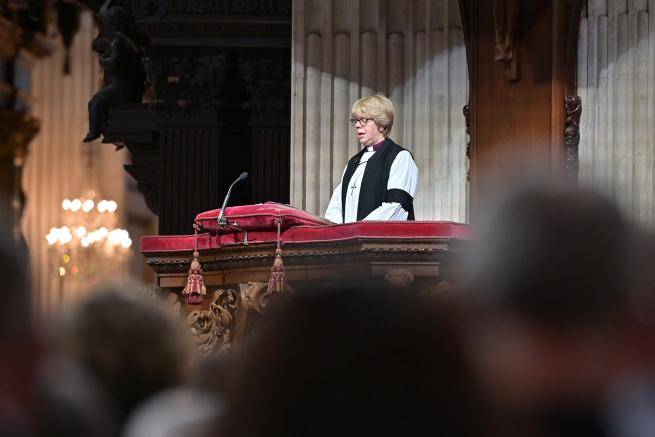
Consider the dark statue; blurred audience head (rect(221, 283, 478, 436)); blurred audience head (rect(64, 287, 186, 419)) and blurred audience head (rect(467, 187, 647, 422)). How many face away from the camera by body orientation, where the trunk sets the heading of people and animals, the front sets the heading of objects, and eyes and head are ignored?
3

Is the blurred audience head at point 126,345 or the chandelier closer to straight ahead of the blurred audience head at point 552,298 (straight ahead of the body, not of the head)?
the chandelier

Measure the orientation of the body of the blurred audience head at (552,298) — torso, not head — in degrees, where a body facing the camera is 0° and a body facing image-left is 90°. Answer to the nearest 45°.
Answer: approximately 180°

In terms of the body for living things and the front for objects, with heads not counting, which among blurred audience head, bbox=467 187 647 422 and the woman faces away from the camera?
the blurred audience head

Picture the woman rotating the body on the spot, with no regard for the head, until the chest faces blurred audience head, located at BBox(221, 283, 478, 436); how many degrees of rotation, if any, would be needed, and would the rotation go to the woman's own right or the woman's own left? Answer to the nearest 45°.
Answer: approximately 45° to the woman's own left

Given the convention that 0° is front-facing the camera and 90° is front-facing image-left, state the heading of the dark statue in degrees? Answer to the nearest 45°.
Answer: approximately 90°

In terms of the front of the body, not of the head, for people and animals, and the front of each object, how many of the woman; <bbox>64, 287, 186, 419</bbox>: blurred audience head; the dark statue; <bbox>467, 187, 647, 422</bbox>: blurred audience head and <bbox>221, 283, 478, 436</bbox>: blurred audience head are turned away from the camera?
3

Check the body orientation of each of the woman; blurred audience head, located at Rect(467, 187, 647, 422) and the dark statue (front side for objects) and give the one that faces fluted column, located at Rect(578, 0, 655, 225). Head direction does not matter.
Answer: the blurred audience head

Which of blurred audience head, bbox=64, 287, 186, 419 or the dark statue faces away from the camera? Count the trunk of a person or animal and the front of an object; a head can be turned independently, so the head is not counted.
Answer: the blurred audience head

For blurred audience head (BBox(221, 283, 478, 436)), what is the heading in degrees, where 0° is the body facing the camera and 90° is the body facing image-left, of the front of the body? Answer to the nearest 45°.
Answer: approximately 180°

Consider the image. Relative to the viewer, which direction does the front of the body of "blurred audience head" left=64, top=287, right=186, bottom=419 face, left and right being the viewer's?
facing away from the viewer
